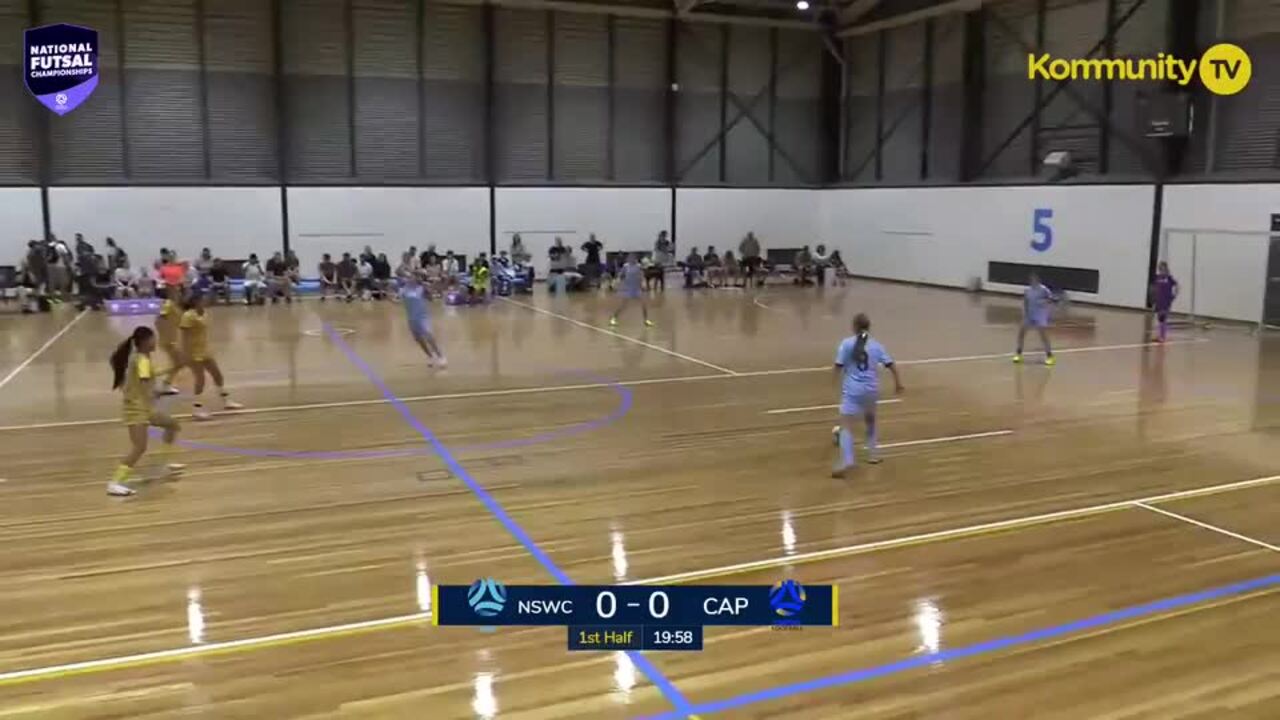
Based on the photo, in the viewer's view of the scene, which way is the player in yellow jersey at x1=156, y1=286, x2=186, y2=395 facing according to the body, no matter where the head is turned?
to the viewer's right

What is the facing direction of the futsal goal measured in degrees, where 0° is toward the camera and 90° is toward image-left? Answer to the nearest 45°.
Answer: approximately 45°

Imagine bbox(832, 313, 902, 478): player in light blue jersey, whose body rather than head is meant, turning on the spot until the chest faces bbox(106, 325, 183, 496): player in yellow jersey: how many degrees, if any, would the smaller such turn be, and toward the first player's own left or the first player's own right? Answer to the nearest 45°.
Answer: approximately 90° to the first player's own left

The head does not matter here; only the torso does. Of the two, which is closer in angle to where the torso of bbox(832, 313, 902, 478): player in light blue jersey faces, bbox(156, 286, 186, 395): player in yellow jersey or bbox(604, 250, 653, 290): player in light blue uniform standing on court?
the player in light blue uniform standing on court

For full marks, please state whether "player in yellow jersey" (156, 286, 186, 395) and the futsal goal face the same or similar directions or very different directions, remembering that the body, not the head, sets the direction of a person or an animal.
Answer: very different directions

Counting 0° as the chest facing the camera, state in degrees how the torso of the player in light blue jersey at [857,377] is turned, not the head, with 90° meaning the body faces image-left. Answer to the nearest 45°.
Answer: approximately 180°

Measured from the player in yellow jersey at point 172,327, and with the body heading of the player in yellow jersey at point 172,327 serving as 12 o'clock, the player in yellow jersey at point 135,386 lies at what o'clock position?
the player in yellow jersey at point 135,386 is roughly at 3 o'clock from the player in yellow jersey at point 172,327.
